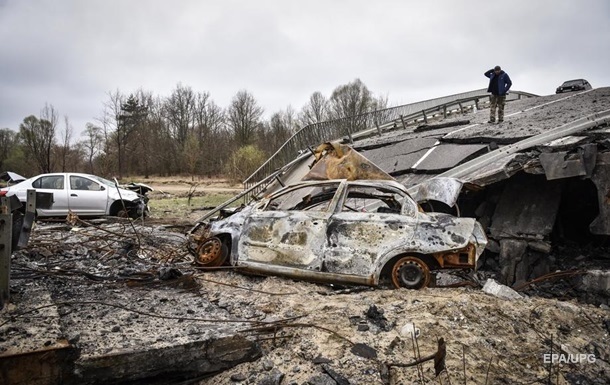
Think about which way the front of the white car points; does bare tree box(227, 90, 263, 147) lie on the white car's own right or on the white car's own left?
on the white car's own left

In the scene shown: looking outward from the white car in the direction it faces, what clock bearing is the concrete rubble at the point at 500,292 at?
The concrete rubble is roughly at 2 o'clock from the white car.

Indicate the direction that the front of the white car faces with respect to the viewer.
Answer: facing to the right of the viewer

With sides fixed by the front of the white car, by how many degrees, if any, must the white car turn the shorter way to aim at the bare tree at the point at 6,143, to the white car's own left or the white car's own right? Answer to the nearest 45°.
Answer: approximately 90° to the white car's own left

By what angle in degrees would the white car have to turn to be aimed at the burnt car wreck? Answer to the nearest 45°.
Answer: approximately 90° to its right

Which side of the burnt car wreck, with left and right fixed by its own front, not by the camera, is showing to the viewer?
left

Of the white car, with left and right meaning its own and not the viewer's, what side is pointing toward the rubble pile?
right

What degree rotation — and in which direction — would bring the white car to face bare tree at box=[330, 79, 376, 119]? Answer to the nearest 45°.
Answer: approximately 45° to its left
